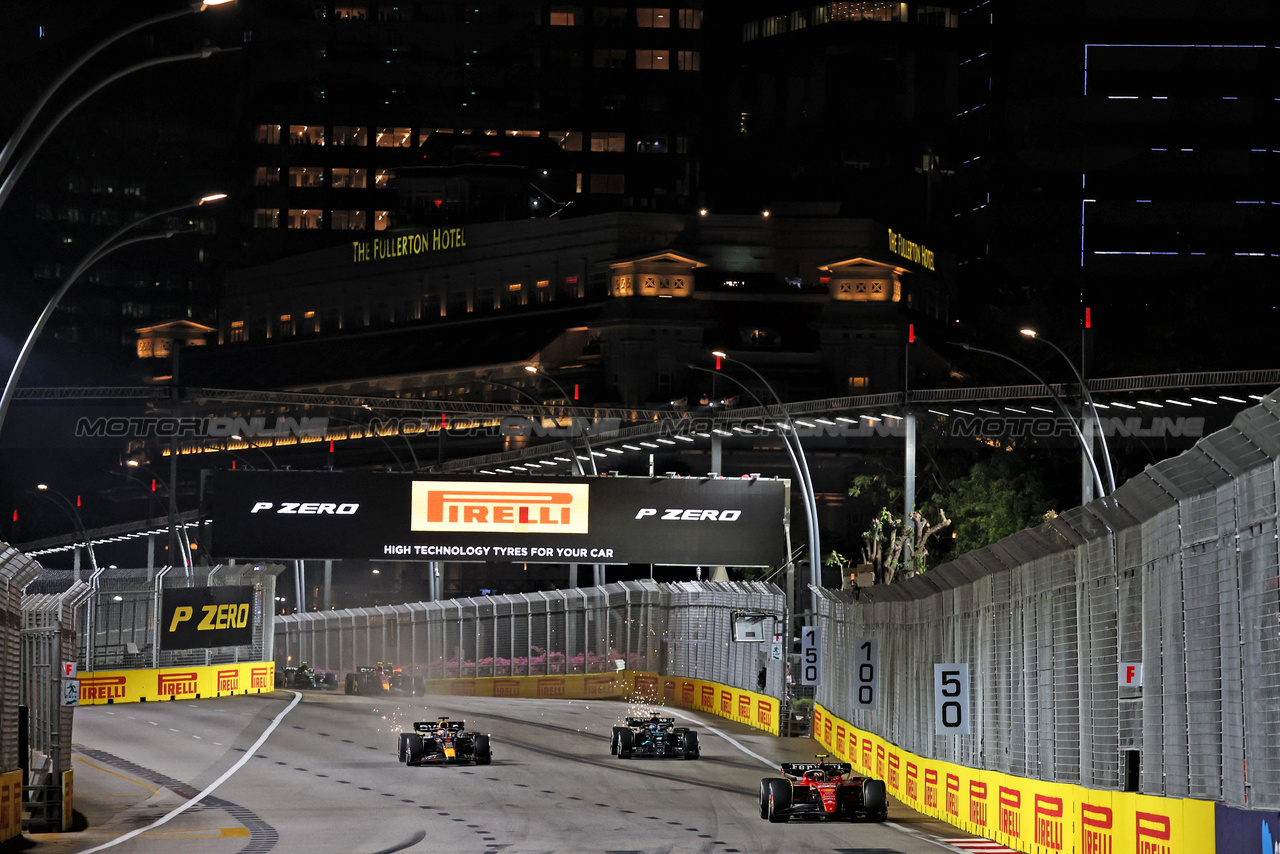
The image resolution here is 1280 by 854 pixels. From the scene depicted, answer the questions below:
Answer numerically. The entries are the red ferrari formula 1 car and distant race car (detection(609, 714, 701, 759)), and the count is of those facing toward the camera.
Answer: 2

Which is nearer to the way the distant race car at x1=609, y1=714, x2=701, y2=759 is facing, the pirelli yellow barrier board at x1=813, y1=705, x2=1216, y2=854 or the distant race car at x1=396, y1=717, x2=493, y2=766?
the pirelli yellow barrier board

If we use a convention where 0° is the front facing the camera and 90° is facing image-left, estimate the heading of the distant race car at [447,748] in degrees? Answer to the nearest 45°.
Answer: approximately 0°
